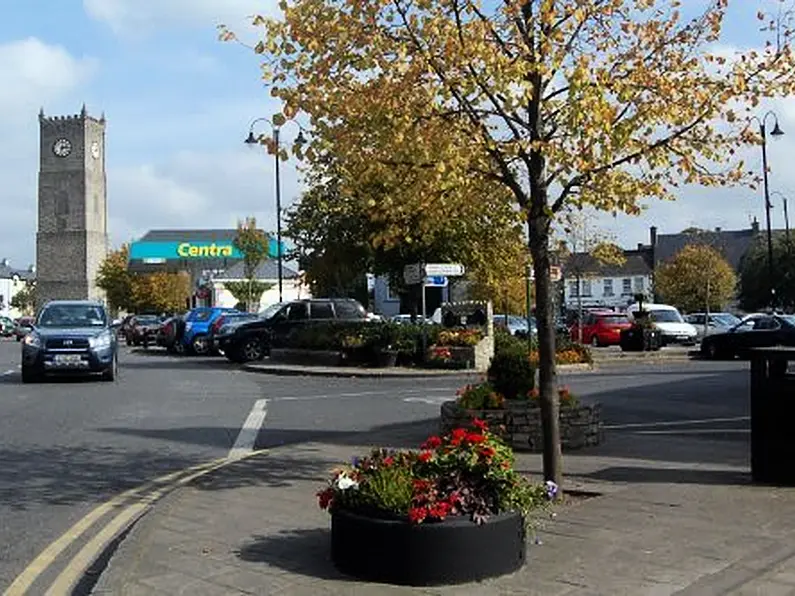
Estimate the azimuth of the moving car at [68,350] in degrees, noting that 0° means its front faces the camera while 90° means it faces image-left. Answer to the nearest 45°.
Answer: approximately 0°

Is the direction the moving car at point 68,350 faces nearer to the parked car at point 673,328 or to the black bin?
the black bin

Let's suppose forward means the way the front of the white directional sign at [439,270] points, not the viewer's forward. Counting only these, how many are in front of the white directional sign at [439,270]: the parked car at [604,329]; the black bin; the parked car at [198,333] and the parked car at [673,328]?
1

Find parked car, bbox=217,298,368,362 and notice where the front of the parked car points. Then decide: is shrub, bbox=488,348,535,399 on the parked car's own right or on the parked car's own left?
on the parked car's own left

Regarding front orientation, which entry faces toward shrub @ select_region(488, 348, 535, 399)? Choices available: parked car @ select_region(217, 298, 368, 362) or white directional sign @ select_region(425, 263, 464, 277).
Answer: the white directional sign

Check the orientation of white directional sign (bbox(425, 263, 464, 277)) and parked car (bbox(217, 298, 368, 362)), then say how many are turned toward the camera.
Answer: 1

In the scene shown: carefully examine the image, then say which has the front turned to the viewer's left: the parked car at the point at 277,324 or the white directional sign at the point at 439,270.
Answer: the parked car

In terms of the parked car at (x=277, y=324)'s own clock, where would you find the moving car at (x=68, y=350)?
the moving car at (x=68, y=350) is roughly at 10 o'clock from the parked car at (x=277, y=324).

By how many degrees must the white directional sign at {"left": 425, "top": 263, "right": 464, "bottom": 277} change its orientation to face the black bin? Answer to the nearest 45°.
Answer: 0° — it already faces it

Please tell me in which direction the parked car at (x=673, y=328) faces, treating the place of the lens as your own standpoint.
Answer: facing the viewer and to the right of the viewer

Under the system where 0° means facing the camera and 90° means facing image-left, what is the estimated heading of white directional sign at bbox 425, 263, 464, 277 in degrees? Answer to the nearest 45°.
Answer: approximately 0°

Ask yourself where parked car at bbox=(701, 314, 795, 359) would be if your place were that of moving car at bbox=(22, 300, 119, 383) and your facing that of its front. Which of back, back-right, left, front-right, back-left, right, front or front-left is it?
left

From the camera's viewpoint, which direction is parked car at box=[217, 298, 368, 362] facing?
to the viewer's left
